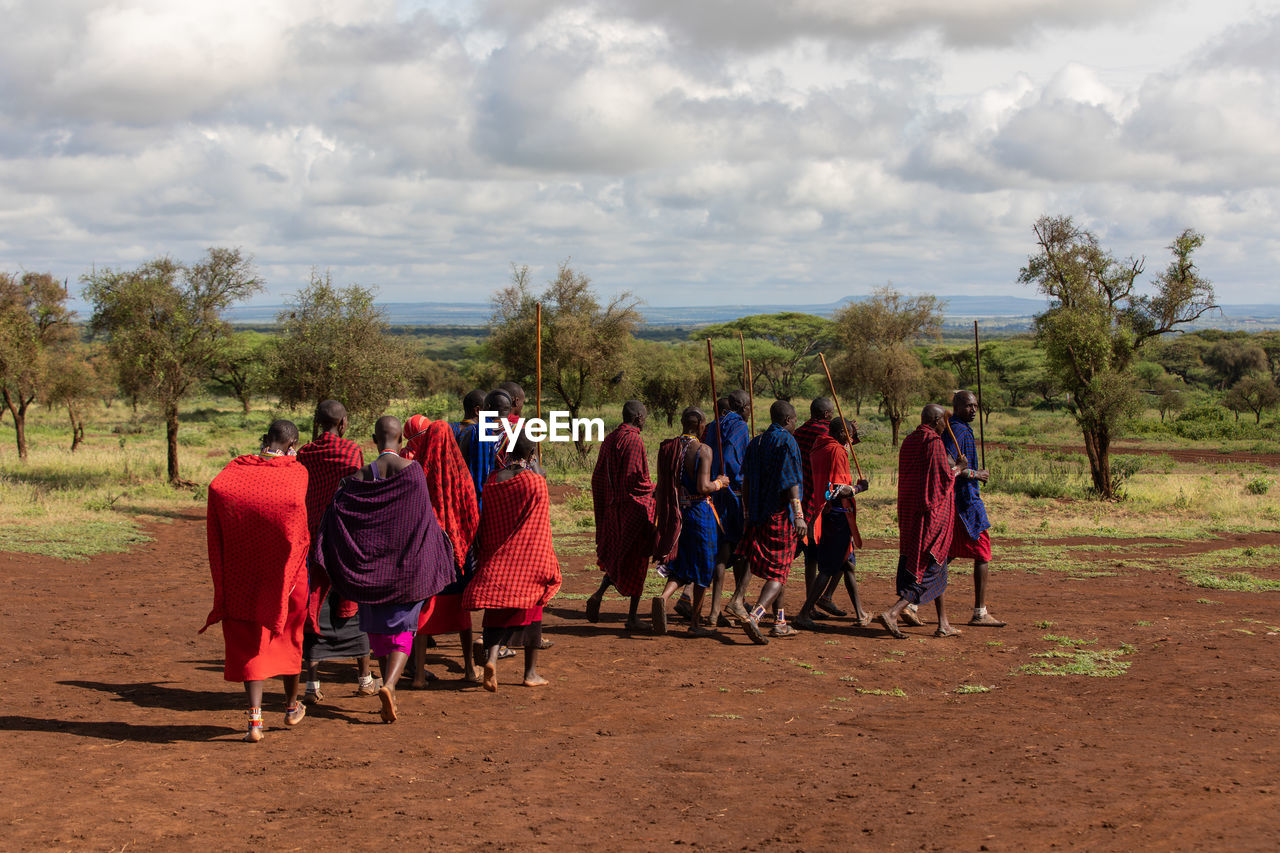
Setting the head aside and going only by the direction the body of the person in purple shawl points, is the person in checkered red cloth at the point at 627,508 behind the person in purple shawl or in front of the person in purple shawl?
in front

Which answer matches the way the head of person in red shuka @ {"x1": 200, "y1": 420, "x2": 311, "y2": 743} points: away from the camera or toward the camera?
away from the camera

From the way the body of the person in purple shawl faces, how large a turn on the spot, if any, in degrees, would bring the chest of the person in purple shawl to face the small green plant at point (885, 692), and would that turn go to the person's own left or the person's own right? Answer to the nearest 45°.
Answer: approximately 90° to the person's own right

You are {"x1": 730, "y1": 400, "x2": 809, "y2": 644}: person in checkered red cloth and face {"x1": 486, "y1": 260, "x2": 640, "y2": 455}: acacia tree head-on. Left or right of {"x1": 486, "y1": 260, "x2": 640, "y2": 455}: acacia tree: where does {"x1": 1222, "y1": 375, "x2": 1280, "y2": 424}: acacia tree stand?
right

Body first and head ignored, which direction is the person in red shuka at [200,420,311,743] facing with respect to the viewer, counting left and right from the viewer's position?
facing away from the viewer and to the right of the viewer

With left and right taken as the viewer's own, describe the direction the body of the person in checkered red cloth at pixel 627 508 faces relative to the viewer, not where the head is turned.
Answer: facing away from the viewer and to the right of the viewer

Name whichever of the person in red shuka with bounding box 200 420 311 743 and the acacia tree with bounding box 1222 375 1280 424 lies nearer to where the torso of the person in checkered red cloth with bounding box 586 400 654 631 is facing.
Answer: the acacia tree

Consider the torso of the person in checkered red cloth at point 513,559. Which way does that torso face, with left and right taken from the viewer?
facing away from the viewer and to the right of the viewer

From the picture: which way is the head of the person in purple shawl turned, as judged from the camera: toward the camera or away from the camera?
away from the camera

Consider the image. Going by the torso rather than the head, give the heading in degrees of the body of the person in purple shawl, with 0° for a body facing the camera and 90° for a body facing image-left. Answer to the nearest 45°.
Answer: approximately 180°

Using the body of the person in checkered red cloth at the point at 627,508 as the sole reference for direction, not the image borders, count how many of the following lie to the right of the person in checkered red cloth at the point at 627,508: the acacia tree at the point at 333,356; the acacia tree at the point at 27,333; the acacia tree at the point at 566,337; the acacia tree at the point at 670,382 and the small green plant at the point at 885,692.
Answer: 1

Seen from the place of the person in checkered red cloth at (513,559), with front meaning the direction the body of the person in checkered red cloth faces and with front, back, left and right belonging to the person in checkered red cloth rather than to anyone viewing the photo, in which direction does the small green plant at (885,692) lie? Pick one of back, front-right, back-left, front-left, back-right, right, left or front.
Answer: front-right

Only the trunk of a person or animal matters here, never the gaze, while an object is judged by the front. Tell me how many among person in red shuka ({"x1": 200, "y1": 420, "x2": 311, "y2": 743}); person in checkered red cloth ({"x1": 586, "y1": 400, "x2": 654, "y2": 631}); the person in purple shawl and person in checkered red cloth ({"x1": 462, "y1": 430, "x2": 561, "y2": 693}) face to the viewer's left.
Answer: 0

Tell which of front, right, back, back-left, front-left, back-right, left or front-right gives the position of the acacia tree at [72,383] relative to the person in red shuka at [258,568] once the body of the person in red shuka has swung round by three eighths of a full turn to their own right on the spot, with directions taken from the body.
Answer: back

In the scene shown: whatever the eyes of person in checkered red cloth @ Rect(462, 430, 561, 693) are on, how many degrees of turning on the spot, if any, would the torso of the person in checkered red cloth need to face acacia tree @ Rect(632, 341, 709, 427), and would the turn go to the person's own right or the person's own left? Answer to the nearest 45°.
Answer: approximately 45° to the person's own left

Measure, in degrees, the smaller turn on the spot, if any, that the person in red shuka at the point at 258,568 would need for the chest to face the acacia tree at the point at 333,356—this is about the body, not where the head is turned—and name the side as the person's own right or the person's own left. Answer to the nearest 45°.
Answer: approximately 45° to the person's own left

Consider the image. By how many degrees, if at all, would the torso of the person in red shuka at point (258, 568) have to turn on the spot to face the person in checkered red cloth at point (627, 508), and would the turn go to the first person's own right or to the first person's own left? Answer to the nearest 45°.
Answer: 0° — they already face them
